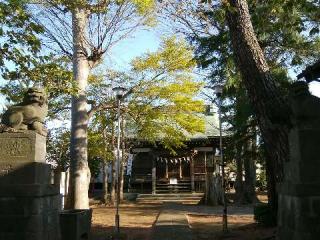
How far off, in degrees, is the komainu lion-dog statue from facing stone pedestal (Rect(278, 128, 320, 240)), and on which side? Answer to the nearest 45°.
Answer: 0° — it already faces it

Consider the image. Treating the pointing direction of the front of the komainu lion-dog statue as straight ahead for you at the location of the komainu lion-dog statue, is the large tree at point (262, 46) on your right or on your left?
on your left

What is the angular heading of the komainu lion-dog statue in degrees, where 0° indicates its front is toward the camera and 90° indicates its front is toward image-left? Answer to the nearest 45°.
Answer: approximately 315°

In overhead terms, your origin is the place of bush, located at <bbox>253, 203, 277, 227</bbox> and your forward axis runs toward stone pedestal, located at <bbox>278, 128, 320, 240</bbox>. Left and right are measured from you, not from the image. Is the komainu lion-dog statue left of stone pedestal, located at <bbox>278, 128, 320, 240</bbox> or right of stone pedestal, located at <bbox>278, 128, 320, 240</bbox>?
right

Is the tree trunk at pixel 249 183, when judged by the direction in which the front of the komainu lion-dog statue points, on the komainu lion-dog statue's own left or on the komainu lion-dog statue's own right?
on the komainu lion-dog statue's own left

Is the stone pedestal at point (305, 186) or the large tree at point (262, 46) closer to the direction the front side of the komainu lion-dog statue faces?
the stone pedestal
